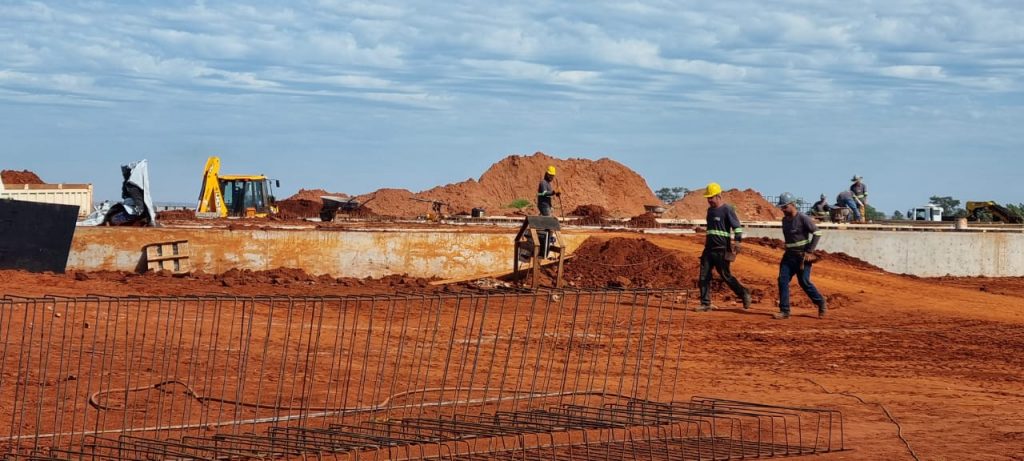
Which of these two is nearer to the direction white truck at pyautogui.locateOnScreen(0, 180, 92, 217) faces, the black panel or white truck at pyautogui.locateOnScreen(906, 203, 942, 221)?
the black panel

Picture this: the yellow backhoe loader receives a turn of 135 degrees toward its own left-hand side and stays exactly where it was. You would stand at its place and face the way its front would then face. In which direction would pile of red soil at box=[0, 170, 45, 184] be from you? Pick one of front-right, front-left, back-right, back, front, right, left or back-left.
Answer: front

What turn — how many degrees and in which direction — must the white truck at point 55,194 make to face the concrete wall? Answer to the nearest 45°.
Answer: approximately 135° to its left

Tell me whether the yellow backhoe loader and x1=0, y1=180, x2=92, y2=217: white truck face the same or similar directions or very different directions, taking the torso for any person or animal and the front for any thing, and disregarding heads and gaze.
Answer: very different directions

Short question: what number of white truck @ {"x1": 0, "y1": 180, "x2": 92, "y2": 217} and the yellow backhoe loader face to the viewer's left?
1

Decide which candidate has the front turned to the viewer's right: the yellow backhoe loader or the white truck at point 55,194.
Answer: the yellow backhoe loader

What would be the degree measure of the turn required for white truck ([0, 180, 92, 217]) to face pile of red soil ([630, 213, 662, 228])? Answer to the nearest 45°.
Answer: approximately 180°

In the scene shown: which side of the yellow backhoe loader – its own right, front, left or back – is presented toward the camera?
right

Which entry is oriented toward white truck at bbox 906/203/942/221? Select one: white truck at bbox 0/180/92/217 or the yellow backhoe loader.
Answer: the yellow backhoe loader

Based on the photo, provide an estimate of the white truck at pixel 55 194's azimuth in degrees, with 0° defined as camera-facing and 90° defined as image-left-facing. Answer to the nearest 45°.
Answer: approximately 90°

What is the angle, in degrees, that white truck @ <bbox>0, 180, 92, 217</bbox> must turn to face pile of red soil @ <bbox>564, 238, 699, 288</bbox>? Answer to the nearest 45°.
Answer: approximately 135° to its left
